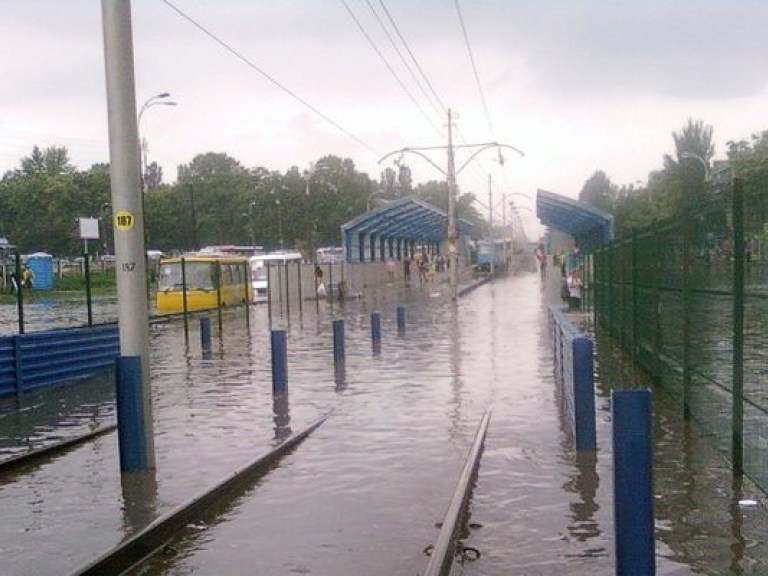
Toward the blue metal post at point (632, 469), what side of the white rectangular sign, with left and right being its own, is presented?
front

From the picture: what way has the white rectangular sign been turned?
toward the camera

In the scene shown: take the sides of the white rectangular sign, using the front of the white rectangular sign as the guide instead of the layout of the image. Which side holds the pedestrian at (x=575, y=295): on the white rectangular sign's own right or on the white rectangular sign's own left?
on the white rectangular sign's own left

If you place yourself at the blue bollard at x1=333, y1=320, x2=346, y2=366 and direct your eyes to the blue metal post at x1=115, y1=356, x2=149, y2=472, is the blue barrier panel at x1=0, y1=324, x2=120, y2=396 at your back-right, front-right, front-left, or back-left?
front-right

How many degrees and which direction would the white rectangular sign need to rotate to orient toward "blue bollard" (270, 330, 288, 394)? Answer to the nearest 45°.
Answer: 0° — it already faces it

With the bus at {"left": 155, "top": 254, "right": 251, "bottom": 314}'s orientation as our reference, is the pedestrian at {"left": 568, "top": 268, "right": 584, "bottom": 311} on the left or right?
on its left

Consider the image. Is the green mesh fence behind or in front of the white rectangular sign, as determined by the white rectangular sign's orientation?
in front

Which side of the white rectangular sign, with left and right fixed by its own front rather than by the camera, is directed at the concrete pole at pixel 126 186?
front

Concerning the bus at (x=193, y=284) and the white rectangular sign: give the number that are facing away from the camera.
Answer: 0

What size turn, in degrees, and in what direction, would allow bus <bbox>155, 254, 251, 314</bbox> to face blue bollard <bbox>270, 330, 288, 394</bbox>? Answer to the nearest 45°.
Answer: approximately 45° to its left

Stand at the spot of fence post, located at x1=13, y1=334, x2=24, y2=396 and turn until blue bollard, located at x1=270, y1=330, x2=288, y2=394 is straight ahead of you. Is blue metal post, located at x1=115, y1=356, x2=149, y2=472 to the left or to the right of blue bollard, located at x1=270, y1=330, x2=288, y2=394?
right
